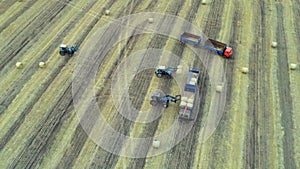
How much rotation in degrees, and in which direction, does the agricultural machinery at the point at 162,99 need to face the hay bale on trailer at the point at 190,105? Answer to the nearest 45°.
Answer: approximately 45° to its right

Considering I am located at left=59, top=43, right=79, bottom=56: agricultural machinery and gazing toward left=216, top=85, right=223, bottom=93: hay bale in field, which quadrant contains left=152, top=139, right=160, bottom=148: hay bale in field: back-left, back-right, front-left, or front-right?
front-right

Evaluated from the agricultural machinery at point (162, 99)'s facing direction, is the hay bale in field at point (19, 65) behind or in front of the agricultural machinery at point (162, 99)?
behind

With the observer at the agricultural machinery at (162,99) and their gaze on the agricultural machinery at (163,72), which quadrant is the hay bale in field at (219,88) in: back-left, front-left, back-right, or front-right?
front-right

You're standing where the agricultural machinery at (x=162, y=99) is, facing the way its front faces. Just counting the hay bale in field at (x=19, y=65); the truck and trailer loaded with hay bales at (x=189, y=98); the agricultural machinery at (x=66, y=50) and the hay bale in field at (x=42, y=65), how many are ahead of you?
1

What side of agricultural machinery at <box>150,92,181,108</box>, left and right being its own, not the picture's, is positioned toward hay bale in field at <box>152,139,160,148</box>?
right

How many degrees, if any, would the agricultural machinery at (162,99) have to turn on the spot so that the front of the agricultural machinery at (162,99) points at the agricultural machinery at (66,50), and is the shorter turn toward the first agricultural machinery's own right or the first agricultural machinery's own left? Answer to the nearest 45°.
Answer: approximately 135° to the first agricultural machinery's own left

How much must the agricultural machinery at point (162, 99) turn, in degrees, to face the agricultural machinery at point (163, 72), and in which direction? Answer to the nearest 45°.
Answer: approximately 90° to its left

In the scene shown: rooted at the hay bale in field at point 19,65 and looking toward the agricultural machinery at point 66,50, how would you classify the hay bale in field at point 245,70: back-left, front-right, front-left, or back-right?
front-right
